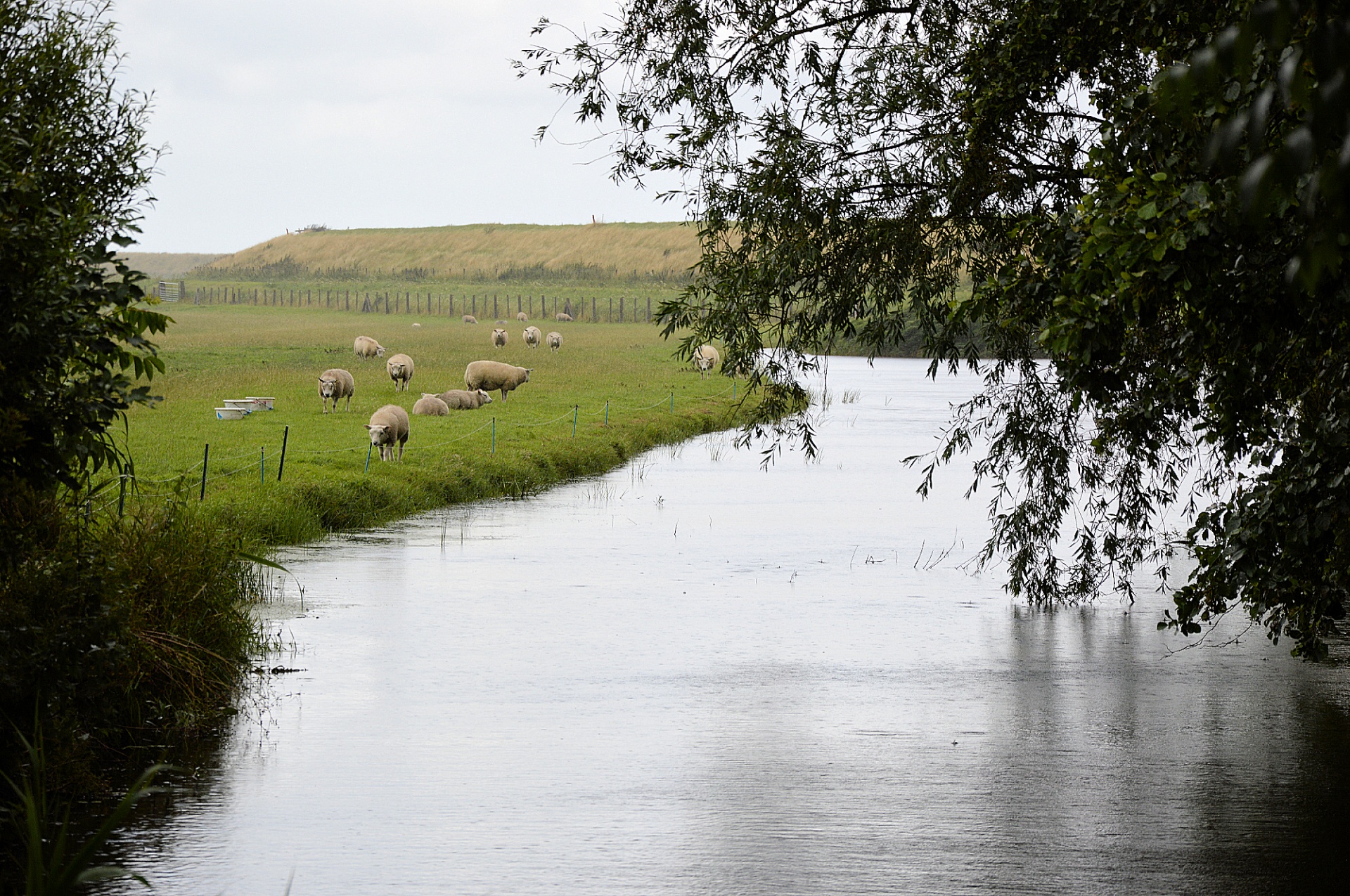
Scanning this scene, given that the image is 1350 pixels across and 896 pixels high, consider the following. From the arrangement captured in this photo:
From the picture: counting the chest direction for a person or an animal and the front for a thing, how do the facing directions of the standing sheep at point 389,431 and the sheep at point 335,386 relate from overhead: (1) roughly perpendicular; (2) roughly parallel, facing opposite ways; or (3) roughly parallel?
roughly parallel

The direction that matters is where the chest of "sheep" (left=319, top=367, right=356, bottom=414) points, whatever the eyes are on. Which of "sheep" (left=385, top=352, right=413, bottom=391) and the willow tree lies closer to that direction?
the willow tree

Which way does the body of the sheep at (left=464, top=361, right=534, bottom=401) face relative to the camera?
to the viewer's right

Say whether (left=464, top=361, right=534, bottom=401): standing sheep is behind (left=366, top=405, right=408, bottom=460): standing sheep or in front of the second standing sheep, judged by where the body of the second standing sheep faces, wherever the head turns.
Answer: behind

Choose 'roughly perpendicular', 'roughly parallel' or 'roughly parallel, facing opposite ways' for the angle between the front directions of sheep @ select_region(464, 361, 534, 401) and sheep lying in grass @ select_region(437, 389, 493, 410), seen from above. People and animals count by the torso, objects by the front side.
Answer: roughly parallel

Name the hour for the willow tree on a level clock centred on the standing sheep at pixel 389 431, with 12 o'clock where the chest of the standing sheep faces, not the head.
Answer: The willow tree is roughly at 10 o'clock from the standing sheep.

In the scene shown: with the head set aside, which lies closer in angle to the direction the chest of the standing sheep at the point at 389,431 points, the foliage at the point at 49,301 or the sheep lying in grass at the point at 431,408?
the foliage

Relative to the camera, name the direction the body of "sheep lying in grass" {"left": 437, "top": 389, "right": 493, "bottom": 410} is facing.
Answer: to the viewer's right

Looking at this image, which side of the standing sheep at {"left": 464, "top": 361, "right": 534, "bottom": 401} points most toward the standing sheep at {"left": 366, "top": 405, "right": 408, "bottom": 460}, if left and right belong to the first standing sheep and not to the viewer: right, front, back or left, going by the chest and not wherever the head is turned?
right

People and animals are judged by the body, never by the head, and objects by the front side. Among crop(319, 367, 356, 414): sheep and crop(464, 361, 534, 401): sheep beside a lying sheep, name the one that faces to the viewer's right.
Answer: the sheep beside a lying sheep

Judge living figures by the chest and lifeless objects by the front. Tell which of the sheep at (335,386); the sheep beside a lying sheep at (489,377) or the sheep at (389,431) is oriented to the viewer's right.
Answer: the sheep beside a lying sheep
